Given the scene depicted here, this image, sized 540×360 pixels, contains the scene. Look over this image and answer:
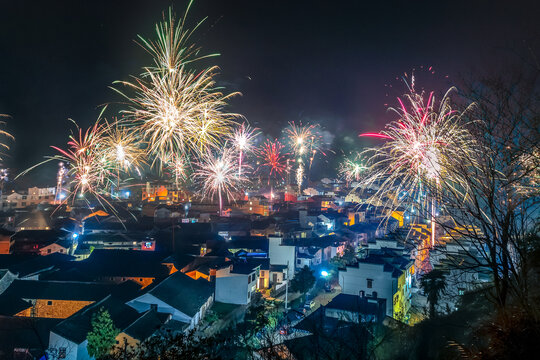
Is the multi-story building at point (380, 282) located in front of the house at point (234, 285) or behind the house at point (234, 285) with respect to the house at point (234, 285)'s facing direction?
in front

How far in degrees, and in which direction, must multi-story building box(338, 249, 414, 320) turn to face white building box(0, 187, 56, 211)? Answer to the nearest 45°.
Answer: approximately 180°

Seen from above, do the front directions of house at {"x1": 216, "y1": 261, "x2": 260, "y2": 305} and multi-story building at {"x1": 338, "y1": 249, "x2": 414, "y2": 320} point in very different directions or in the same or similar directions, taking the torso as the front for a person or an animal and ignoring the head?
same or similar directions

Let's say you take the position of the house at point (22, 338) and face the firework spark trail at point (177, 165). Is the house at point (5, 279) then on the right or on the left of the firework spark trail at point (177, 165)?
left
